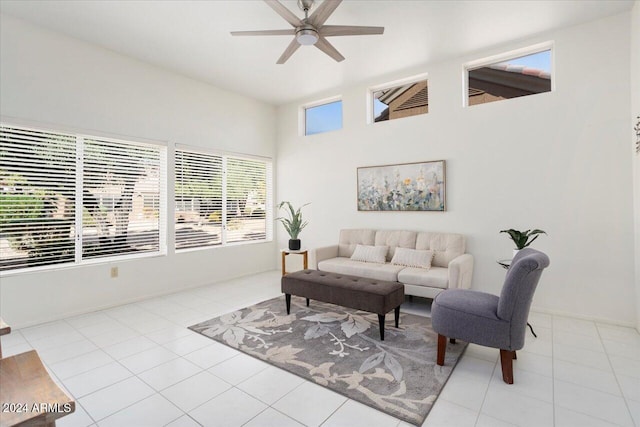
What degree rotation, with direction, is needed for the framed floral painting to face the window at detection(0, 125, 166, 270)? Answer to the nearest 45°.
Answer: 0° — it already faces it

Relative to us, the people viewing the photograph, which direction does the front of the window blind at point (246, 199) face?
facing the viewer and to the right of the viewer

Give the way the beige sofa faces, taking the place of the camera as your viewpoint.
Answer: facing the viewer and to the left of the viewer

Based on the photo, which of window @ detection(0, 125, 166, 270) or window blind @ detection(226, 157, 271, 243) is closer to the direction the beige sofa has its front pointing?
the window

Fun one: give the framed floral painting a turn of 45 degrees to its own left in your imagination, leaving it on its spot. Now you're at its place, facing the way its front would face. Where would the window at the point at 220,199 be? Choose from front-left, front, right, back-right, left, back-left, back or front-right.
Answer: right

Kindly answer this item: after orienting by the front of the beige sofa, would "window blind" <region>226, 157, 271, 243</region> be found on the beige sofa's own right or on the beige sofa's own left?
on the beige sofa's own right

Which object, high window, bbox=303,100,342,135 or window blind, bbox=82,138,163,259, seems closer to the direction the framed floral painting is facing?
the window blind

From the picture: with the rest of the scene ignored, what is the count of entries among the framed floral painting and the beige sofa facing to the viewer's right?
0
